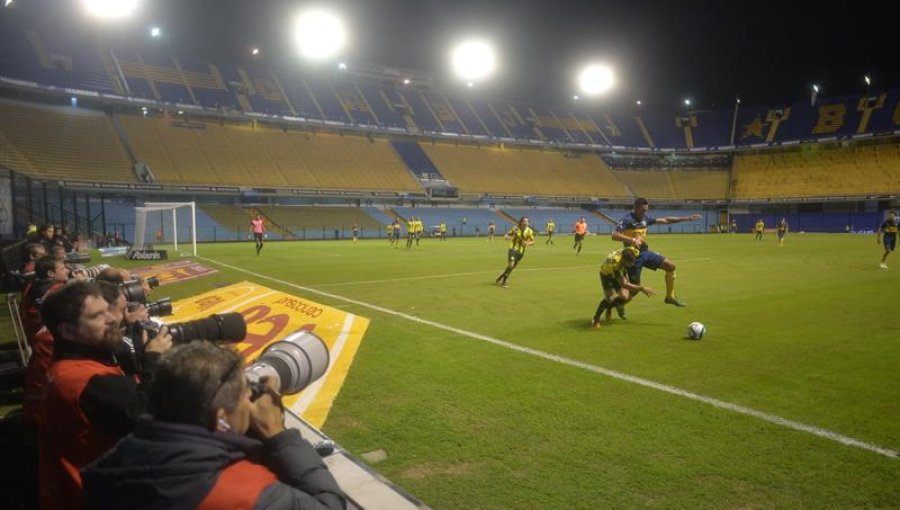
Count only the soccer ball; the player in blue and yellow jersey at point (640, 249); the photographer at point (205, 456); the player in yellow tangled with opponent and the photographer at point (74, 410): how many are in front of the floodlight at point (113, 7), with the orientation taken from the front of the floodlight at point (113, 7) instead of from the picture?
5

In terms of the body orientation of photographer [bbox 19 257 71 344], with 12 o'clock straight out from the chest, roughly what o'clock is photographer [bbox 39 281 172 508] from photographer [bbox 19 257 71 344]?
photographer [bbox 39 281 172 508] is roughly at 3 o'clock from photographer [bbox 19 257 71 344].

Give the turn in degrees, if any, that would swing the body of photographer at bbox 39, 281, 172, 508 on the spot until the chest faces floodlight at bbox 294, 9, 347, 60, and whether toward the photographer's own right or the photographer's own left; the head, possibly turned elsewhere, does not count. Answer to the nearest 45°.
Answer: approximately 90° to the photographer's own left

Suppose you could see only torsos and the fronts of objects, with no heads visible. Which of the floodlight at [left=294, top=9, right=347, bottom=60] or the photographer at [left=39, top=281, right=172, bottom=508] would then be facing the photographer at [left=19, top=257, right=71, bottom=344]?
the floodlight

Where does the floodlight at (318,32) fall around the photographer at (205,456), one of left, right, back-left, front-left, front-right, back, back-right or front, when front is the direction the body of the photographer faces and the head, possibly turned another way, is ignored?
front-left

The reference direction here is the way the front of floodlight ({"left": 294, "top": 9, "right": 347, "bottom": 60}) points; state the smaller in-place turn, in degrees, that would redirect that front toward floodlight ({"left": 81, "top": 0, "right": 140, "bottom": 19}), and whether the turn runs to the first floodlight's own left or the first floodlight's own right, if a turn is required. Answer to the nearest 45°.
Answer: approximately 90° to the first floodlight's own right

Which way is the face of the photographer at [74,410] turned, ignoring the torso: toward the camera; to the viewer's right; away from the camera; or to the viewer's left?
to the viewer's right

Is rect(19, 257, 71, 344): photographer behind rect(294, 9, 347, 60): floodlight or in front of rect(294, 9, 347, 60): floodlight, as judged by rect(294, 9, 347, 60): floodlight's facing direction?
in front

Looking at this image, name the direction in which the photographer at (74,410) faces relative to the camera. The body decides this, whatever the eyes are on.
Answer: to the viewer's right

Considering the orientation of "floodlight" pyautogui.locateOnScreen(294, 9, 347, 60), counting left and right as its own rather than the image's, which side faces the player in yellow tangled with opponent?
front

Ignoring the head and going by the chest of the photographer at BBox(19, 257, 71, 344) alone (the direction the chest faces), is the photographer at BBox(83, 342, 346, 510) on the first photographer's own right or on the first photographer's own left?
on the first photographer's own right

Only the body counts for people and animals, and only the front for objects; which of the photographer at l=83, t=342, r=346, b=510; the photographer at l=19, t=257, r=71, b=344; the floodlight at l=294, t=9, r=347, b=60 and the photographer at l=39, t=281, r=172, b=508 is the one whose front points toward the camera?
the floodlight

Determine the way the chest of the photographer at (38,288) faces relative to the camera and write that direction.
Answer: to the viewer's right

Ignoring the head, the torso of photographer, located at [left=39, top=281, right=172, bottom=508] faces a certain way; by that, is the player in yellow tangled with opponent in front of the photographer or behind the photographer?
in front

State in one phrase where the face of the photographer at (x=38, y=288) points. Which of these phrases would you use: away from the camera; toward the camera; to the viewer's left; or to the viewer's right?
to the viewer's right

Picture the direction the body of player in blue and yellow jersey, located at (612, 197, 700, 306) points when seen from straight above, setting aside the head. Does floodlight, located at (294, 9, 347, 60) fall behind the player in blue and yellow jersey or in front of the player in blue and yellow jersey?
behind
